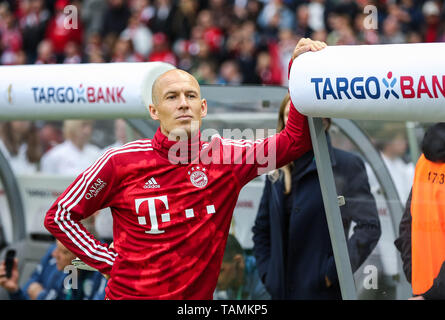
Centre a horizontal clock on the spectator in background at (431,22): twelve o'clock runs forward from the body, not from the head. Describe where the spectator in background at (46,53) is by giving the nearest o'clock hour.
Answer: the spectator in background at (46,53) is roughly at 3 o'clock from the spectator in background at (431,22).

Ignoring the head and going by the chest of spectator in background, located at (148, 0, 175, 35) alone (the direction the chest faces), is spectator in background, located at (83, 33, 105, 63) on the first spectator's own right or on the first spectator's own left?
on the first spectator's own right

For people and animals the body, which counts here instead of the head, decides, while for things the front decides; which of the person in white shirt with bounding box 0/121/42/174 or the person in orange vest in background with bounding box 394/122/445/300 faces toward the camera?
the person in white shirt

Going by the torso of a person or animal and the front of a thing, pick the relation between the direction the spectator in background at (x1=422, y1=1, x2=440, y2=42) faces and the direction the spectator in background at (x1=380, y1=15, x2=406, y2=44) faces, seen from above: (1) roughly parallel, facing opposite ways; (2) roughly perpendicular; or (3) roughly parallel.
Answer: roughly parallel

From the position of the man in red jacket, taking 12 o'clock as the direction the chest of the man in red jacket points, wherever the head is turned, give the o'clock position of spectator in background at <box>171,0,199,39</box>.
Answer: The spectator in background is roughly at 6 o'clock from the man in red jacket.

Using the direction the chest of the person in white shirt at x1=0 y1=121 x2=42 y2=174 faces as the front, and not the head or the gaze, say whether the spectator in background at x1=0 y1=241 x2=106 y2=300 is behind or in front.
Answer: in front

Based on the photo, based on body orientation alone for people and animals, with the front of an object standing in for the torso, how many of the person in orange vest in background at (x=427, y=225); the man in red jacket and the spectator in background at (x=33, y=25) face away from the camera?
1

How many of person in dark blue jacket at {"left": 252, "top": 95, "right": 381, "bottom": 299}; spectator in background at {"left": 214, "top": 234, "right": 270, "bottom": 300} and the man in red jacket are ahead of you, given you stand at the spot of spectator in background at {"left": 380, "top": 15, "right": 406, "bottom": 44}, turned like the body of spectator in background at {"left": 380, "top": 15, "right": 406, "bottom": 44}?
3

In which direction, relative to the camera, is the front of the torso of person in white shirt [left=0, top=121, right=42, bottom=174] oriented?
toward the camera

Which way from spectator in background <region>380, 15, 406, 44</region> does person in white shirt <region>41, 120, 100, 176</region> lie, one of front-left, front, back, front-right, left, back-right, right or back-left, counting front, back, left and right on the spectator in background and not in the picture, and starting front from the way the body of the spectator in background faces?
front-right

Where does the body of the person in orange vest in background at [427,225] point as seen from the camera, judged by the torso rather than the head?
away from the camera

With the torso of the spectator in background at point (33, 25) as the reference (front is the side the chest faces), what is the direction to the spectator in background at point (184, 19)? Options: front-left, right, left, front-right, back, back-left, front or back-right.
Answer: front-left

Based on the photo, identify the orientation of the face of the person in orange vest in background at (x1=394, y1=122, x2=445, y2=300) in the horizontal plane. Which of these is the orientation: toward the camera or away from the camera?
away from the camera

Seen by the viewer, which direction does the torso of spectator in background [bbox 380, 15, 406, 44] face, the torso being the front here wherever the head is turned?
toward the camera

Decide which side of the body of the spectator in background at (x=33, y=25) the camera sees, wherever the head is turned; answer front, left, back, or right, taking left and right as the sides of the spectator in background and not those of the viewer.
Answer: front

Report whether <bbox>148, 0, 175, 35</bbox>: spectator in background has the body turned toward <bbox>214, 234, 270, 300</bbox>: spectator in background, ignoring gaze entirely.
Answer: yes

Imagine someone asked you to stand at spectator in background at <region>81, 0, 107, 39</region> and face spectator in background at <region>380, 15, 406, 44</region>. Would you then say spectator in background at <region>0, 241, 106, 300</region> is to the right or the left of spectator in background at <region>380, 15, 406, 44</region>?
right

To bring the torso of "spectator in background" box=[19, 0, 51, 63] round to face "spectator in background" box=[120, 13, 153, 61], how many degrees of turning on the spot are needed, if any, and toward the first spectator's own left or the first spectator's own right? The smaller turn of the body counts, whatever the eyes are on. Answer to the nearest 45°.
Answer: approximately 45° to the first spectator's own left

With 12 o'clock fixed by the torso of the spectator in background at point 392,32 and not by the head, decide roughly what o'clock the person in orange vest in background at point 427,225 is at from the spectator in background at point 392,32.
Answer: the person in orange vest in background at point 427,225 is roughly at 12 o'clock from the spectator in background at point 392,32.

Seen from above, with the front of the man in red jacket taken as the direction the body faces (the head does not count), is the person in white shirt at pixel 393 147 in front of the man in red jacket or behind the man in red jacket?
behind

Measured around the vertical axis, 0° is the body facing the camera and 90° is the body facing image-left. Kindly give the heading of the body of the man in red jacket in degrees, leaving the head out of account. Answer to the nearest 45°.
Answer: approximately 0°

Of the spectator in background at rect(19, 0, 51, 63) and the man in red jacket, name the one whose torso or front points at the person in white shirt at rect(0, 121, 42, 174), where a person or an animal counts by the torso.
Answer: the spectator in background

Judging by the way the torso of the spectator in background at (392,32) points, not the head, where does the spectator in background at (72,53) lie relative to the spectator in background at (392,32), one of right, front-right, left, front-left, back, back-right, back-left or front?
right
